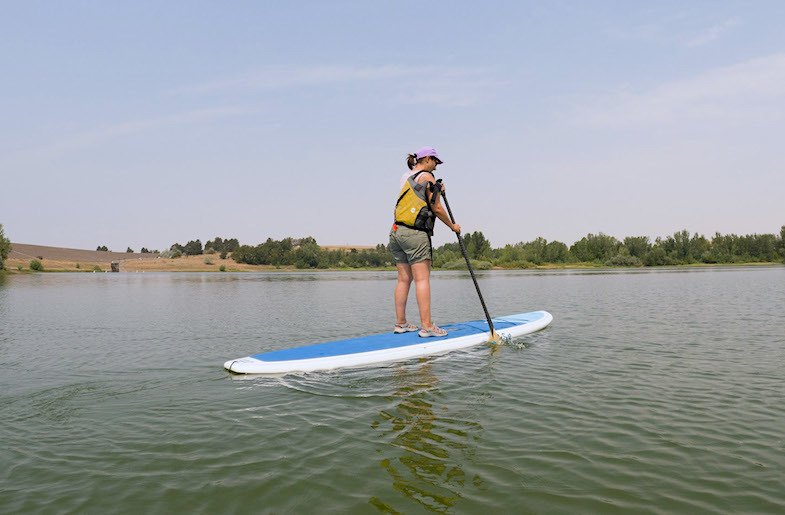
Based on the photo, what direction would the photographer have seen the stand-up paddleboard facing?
facing away from the viewer and to the right of the viewer

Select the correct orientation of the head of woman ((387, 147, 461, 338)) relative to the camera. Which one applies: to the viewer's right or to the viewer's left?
to the viewer's right

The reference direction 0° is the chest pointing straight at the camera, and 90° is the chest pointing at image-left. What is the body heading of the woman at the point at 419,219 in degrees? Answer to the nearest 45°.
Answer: approximately 225°
